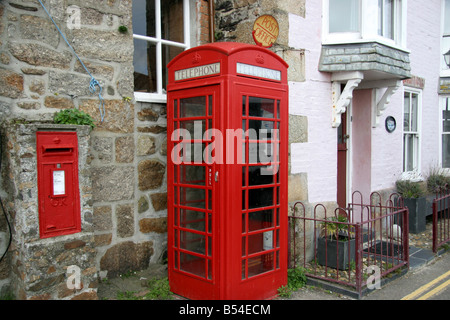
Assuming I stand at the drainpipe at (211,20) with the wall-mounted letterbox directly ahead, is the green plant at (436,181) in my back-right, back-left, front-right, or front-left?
back-left

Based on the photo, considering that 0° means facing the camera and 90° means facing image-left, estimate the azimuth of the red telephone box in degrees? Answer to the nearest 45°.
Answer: approximately 45°

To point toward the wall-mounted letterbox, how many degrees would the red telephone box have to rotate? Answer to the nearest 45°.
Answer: approximately 45° to its right
